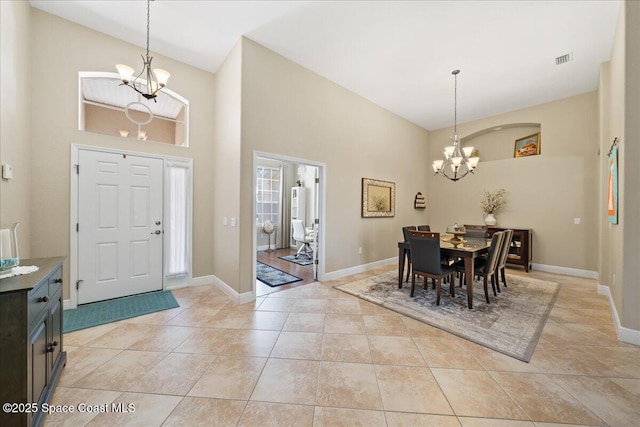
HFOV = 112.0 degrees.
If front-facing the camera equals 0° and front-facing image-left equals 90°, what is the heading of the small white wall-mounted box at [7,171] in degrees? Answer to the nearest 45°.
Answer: approximately 315°

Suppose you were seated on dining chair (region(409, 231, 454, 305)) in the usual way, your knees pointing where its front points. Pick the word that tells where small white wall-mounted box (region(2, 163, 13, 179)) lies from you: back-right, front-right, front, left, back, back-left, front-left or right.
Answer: back

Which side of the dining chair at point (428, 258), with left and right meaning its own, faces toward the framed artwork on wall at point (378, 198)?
left

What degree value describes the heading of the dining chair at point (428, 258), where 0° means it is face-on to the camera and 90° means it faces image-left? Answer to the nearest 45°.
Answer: approximately 225°

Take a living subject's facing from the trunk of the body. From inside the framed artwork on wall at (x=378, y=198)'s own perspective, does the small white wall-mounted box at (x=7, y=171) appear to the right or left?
on its right

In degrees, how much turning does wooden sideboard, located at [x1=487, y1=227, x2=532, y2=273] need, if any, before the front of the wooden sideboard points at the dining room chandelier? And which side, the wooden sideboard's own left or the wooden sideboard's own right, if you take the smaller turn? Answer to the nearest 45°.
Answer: approximately 45° to the wooden sideboard's own right

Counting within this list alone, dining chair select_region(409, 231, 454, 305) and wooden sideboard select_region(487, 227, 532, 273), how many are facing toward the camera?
1

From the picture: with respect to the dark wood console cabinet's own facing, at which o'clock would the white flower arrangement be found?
The white flower arrangement is roughly at 11 o'clock from the dark wood console cabinet.

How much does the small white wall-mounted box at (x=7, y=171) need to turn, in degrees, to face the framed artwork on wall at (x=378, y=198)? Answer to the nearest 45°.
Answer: approximately 45° to its left

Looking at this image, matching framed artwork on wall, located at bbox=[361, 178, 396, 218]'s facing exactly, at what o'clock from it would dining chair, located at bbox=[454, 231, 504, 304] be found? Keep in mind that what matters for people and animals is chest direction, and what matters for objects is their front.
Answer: The dining chair is roughly at 12 o'clock from the framed artwork on wall.

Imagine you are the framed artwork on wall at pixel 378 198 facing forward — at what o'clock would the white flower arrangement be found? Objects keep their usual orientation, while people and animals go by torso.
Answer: The white flower arrangement is roughly at 10 o'clock from the framed artwork on wall.

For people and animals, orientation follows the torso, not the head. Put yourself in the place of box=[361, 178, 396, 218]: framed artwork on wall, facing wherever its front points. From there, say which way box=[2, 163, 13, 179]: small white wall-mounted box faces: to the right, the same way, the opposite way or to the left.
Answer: to the left
